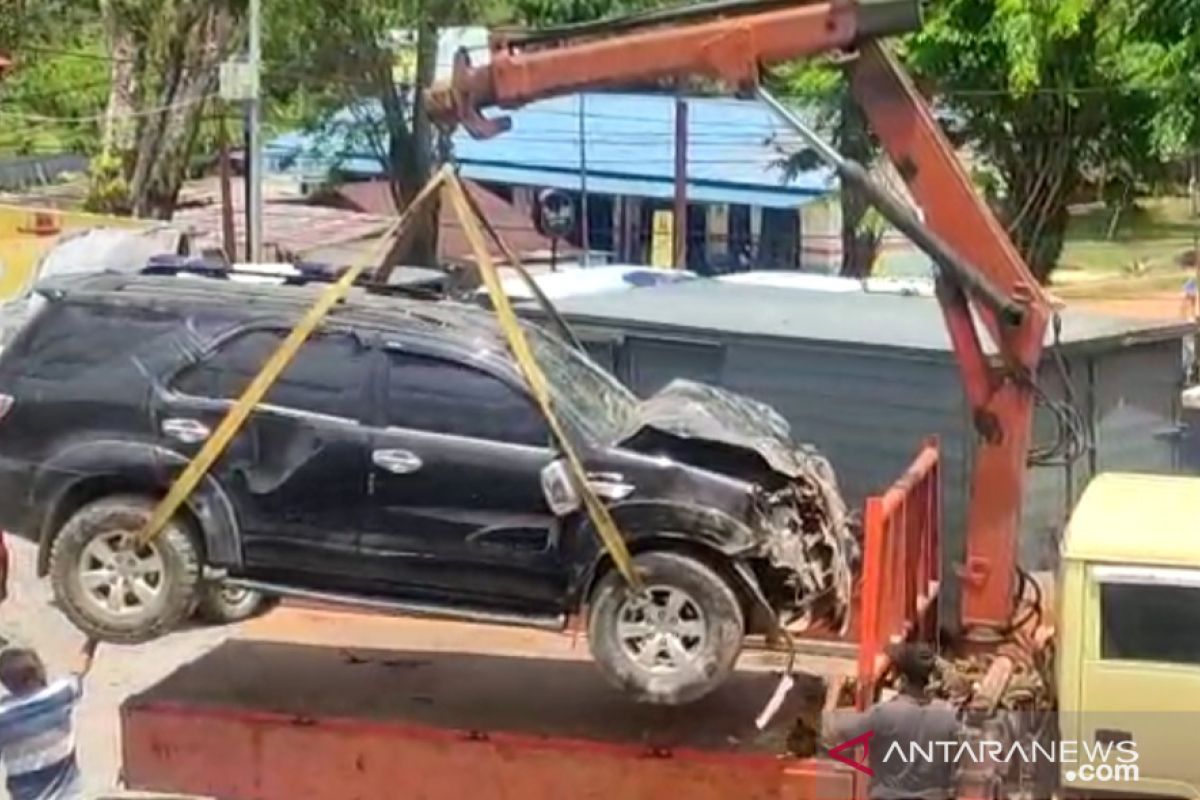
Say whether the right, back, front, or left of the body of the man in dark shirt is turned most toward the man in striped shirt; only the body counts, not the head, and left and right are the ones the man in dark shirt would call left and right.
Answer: left

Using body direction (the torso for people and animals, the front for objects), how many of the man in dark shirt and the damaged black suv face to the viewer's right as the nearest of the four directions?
1

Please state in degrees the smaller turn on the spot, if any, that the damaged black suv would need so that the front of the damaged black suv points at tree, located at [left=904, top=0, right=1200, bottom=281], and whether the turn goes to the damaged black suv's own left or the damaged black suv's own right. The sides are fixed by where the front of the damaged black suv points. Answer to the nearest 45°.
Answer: approximately 45° to the damaged black suv's own left

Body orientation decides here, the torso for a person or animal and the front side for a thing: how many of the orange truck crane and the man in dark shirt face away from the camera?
1

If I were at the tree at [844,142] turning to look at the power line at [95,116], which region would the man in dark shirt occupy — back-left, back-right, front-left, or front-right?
front-left

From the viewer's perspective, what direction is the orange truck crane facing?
to the viewer's right

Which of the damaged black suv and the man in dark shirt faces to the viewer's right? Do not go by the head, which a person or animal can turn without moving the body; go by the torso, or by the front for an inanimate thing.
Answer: the damaged black suv

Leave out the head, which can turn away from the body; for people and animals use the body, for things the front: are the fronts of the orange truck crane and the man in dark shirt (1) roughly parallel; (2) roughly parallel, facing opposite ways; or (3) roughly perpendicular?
roughly perpendicular

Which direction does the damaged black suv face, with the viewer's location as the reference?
facing to the right of the viewer

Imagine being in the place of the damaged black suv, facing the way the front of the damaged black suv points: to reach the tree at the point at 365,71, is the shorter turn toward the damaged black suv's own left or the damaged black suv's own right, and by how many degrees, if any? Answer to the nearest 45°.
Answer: approximately 90° to the damaged black suv's own left

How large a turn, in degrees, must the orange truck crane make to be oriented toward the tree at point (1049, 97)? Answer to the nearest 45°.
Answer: approximately 90° to its left

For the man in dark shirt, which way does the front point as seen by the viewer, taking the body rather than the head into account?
away from the camera

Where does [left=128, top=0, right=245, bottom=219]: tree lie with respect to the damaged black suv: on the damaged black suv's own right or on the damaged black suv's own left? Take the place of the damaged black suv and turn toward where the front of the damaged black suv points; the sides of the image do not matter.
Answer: on the damaged black suv's own left
